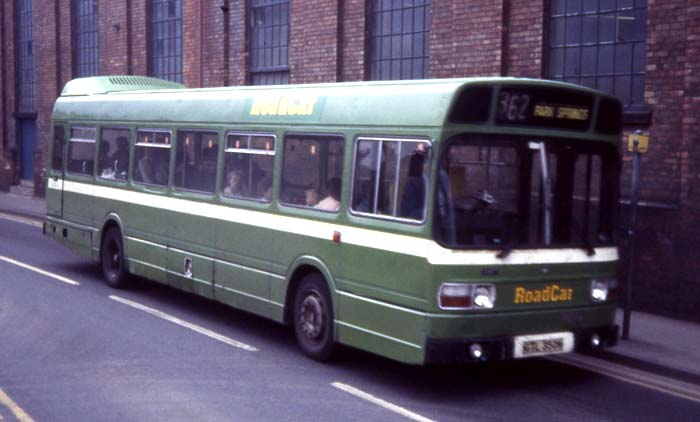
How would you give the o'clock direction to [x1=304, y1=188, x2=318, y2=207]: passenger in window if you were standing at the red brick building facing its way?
The passenger in window is roughly at 11 o'clock from the red brick building.

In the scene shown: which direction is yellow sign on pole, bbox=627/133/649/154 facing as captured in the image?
toward the camera

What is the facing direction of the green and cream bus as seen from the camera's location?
facing the viewer and to the right of the viewer

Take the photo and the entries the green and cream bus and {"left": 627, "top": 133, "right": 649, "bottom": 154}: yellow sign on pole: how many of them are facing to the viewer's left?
0

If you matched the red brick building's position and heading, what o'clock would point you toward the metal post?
The metal post is roughly at 10 o'clock from the red brick building.

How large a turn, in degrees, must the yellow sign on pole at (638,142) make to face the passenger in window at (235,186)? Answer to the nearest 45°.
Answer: approximately 90° to its right

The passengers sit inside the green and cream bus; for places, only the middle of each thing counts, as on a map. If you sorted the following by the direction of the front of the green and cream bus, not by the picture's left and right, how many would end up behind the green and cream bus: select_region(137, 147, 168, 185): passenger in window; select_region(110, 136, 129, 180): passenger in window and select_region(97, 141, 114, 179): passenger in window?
3

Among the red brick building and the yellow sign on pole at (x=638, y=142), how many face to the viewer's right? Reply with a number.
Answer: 0

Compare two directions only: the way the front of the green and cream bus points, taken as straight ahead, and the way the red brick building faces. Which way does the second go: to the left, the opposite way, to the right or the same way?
to the right

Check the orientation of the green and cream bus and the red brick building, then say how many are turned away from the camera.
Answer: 0

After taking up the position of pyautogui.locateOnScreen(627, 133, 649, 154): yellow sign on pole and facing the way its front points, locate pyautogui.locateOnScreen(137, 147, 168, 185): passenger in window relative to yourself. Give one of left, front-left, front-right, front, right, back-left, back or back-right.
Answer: right
